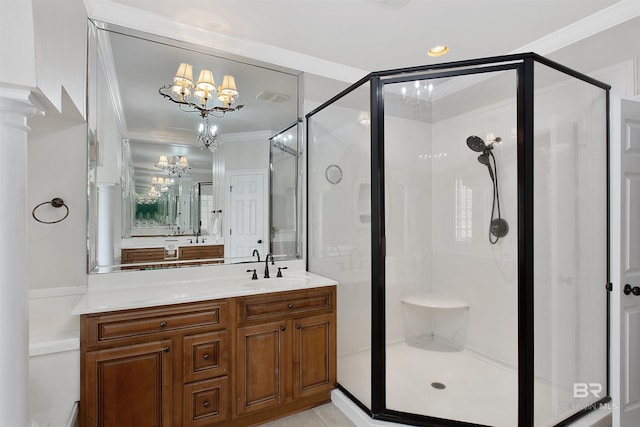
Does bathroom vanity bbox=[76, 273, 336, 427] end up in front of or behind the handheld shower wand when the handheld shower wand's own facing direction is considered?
in front

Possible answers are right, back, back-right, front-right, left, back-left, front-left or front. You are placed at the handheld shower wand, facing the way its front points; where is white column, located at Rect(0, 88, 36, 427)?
front

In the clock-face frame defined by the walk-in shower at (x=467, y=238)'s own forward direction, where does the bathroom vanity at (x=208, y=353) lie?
The bathroom vanity is roughly at 2 o'clock from the walk-in shower.

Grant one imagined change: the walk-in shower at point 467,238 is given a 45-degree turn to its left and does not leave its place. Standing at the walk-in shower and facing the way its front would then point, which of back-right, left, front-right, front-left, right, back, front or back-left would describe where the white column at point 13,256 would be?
right

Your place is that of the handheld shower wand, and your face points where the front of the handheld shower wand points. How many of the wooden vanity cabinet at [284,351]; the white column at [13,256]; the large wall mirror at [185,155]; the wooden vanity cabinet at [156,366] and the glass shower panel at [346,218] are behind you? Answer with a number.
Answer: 0

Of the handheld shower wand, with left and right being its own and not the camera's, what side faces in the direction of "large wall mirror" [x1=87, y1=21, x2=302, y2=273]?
front

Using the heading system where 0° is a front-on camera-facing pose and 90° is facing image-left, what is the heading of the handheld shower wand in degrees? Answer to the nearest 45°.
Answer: approximately 45°

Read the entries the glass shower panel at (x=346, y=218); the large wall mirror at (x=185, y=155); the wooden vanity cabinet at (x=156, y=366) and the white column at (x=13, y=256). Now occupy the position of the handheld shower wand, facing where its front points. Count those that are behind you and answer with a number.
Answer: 0

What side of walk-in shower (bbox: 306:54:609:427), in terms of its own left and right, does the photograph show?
front

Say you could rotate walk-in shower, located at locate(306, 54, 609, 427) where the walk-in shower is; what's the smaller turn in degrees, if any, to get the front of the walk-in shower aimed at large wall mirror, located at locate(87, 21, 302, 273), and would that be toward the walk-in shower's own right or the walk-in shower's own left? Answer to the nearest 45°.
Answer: approximately 90° to the walk-in shower's own right

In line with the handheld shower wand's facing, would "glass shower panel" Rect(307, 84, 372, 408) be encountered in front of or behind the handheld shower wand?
in front
